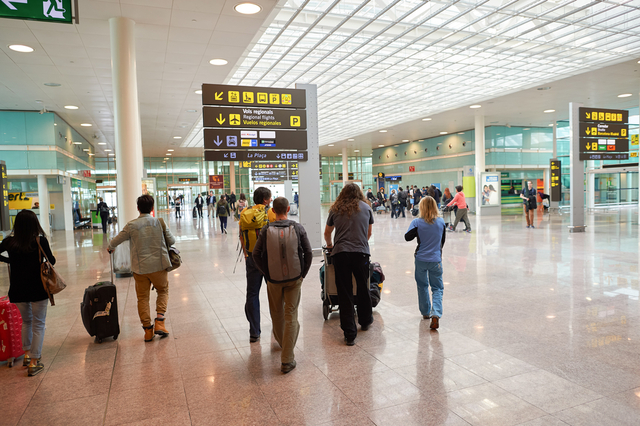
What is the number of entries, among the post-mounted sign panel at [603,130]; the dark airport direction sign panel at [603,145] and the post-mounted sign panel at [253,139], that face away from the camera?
0

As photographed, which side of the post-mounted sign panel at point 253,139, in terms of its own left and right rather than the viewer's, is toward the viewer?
front

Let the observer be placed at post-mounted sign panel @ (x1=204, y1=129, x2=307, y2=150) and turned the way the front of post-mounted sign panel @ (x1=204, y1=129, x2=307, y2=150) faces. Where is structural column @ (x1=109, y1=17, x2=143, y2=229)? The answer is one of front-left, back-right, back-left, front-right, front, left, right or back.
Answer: right

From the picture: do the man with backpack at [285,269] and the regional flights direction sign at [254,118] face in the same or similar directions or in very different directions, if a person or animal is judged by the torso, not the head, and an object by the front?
very different directions

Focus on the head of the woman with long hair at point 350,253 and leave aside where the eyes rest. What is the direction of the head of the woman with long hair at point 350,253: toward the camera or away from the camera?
away from the camera

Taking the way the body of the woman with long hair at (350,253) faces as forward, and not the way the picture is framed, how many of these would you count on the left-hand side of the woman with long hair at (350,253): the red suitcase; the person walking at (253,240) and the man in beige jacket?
3

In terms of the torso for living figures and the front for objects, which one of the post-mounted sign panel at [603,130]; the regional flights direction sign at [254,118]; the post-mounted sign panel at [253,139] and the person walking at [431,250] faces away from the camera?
the person walking

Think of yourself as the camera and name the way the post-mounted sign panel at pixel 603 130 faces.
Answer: facing the viewer

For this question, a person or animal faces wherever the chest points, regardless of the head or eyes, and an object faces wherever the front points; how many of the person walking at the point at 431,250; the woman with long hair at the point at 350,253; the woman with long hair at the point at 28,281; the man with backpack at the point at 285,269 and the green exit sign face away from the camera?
4

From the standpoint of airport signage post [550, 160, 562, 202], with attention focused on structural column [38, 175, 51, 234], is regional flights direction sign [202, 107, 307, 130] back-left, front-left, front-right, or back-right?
front-left

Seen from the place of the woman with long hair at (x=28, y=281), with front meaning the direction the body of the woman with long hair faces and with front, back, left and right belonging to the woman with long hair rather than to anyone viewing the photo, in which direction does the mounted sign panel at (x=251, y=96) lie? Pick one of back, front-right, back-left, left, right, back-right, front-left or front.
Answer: front-right

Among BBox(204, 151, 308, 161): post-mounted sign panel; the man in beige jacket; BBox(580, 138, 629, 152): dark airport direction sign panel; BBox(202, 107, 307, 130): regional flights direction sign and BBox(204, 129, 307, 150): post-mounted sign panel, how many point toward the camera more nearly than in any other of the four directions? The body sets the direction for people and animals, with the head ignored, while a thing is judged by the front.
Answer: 4

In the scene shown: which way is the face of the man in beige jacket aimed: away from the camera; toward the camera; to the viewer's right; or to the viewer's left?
away from the camera

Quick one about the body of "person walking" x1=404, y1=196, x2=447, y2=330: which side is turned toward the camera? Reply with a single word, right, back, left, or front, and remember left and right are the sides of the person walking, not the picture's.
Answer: back

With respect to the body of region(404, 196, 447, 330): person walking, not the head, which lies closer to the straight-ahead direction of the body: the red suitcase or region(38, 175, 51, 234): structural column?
the structural column

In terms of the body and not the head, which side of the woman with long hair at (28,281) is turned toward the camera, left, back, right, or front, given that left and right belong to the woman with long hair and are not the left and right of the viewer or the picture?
back

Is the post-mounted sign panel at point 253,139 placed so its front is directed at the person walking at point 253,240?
yes

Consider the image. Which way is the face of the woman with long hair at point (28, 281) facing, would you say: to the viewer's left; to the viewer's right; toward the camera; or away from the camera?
away from the camera

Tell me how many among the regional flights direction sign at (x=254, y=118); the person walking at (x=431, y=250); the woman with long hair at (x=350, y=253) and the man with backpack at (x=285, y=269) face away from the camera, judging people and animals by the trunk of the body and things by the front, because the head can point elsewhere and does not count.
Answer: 3

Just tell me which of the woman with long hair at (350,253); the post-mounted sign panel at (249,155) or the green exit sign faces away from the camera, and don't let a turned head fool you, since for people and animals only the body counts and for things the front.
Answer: the woman with long hair

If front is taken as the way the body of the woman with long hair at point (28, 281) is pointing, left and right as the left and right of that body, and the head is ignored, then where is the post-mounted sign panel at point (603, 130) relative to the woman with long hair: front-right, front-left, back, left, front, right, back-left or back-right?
right
